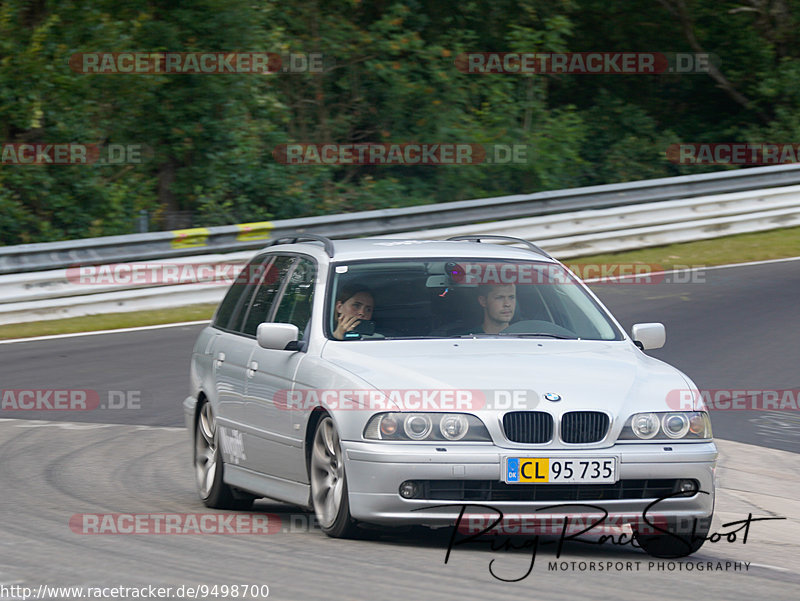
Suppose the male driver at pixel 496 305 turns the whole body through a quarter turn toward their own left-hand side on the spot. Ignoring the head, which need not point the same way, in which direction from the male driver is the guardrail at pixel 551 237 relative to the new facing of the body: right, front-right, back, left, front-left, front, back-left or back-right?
front-left

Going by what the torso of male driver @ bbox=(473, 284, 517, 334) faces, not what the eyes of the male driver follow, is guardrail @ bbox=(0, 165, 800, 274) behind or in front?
behind
